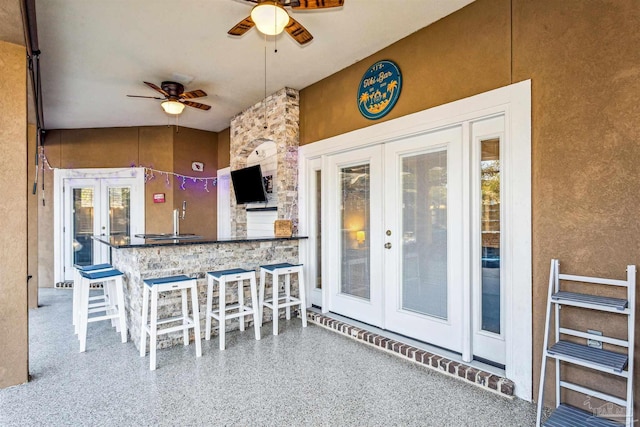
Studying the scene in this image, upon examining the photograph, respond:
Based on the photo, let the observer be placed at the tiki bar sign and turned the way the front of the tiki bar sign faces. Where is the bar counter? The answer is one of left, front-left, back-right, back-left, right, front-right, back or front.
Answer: front-right

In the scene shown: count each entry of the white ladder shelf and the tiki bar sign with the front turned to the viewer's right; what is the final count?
0

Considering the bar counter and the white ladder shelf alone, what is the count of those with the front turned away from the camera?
0

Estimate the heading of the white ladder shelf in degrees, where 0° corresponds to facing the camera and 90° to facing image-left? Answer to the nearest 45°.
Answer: approximately 45°

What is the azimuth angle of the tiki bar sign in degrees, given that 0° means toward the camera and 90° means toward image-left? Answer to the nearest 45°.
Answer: approximately 45°

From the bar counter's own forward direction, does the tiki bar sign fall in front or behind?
in front

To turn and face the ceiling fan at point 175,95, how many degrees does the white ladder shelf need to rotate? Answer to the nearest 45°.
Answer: approximately 45° to its right
